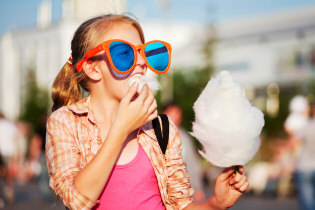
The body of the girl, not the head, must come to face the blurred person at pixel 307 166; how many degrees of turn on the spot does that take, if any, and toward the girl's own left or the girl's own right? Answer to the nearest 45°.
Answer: approximately 90° to the girl's own left

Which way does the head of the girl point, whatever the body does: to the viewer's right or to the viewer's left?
to the viewer's right

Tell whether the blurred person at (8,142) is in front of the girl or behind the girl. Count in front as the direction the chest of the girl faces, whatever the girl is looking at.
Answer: behind

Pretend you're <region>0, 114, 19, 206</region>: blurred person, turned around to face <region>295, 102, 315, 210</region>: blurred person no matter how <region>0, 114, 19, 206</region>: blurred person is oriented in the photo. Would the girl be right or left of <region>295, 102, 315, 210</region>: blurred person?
right

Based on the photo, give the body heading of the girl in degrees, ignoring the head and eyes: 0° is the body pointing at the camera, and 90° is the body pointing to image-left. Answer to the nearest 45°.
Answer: approximately 315°

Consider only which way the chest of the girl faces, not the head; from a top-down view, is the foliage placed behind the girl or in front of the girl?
behind
